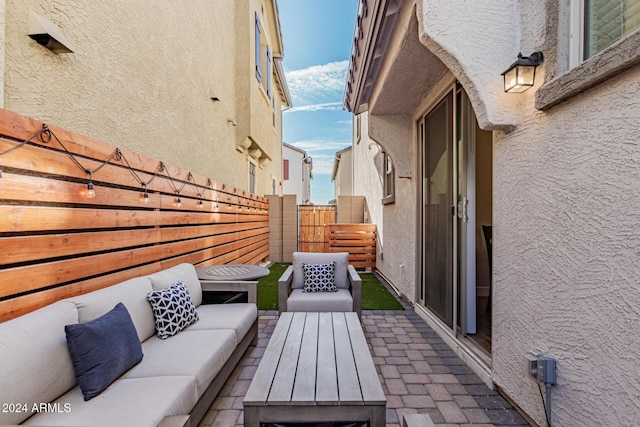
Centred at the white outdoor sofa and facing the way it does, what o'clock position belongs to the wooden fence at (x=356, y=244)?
The wooden fence is roughly at 9 o'clock from the white outdoor sofa.

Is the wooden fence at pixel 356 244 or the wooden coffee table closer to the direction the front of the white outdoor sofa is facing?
the wooden coffee table

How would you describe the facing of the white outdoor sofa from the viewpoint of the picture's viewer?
facing the viewer and to the right of the viewer

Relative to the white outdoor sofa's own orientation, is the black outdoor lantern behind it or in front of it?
in front

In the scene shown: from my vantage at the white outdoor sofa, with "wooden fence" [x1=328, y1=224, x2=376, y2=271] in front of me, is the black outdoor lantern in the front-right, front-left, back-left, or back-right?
front-right

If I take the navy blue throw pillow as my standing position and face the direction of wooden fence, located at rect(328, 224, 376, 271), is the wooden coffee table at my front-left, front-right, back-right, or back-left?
front-right

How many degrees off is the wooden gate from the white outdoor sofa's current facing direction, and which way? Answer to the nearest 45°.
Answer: approximately 90° to its left

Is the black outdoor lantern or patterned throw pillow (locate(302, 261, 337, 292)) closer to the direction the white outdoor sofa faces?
the black outdoor lantern

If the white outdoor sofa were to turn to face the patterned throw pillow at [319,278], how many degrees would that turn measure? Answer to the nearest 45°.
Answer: approximately 90° to its left

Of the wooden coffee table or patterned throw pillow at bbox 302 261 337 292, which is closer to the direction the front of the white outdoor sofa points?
the wooden coffee table
